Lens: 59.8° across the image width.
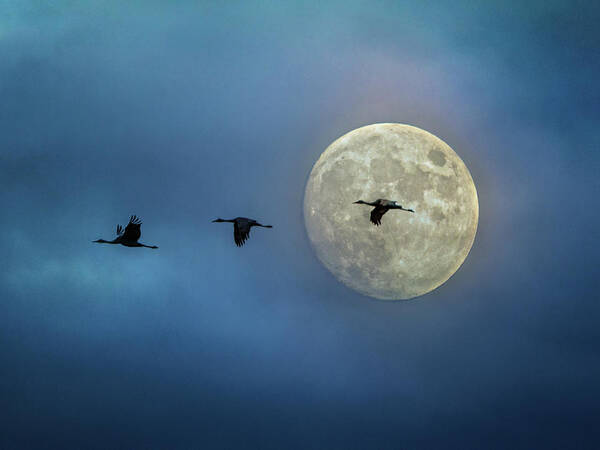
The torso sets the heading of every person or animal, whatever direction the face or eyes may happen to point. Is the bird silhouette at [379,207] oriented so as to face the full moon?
no

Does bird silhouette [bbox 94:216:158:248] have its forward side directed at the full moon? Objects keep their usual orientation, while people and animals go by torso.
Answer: no

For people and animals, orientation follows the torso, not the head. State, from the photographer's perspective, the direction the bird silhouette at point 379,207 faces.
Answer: facing to the left of the viewer

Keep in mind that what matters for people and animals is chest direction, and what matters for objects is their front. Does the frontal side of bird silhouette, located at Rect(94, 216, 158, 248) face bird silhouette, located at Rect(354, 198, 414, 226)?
no

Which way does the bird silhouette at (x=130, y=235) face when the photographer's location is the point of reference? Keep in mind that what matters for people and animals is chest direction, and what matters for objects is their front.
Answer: facing to the left of the viewer

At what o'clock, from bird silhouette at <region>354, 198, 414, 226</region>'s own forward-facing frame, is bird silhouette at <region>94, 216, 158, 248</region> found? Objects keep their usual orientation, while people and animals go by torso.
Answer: bird silhouette at <region>94, 216, 158, 248</region> is roughly at 12 o'clock from bird silhouette at <region>354, 198, 414, 226</region>.

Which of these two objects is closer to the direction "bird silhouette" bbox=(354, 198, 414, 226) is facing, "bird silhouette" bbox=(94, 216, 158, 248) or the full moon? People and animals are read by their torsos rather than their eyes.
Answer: the bird silhouette

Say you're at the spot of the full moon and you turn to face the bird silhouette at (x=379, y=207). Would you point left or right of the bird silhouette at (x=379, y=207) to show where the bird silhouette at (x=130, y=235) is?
right

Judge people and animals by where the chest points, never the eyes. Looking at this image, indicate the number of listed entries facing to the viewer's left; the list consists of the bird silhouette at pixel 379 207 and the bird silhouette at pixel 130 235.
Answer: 2
